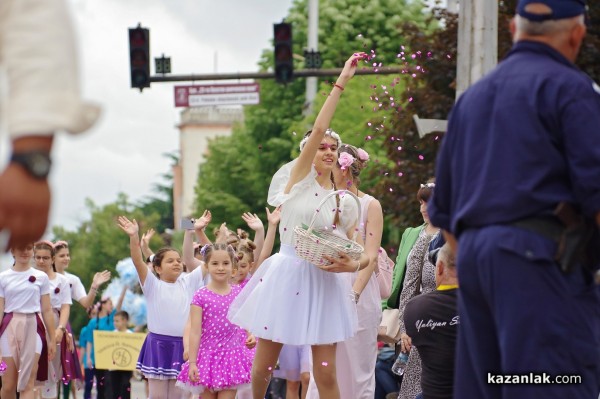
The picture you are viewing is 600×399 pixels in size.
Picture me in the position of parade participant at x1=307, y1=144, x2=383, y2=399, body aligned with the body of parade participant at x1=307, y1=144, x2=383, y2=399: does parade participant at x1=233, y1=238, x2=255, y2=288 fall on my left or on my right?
on my right

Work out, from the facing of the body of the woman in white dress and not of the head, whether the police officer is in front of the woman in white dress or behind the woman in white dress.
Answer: in front

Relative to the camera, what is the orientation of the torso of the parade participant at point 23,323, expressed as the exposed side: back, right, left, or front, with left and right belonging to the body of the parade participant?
front

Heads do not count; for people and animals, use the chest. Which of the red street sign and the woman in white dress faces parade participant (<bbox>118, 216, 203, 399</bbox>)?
the red street sign

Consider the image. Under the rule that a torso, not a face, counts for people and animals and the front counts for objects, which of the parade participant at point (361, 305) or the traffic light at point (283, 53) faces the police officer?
the traffic light

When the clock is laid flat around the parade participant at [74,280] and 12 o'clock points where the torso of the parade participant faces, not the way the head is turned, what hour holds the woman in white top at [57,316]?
The woman in white top is roughly at 2 o'clock from the parade participant.

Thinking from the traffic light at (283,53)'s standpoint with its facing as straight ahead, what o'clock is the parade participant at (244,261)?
The parade participant is roughly at 12 o'clock from the traffic light.

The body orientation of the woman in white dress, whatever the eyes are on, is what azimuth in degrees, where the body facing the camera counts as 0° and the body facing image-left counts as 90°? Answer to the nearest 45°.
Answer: approximately 315°

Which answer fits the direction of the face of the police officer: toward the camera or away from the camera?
away from the camera

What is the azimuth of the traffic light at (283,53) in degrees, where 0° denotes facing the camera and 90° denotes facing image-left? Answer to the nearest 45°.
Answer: approximately 0°

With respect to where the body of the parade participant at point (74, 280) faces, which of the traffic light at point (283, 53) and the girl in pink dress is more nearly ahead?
the girl in pink dress

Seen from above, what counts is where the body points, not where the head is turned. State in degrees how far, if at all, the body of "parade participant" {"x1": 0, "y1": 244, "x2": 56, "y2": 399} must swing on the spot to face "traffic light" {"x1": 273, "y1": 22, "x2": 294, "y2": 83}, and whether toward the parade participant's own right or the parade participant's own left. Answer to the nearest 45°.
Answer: approximately 135° to the parade participant's own left

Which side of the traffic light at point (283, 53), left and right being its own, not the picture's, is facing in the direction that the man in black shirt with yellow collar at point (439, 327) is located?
front

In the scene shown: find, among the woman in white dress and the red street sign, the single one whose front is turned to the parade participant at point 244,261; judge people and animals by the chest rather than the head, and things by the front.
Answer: the red street sign
